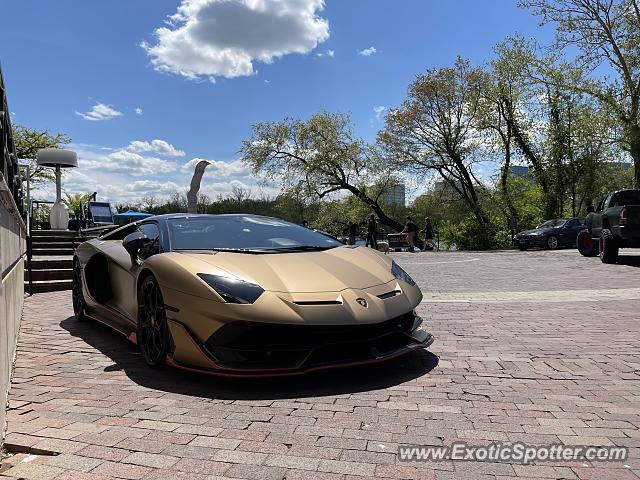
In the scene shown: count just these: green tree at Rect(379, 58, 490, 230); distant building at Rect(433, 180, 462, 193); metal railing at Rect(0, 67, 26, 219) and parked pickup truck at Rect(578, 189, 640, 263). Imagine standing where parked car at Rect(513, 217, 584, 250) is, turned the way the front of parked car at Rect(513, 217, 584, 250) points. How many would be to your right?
2

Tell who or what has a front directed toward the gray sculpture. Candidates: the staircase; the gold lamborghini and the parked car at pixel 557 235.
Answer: the parked car

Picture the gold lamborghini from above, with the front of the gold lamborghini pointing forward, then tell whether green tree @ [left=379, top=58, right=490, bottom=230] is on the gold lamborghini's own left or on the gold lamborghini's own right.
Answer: on the gold lamborghini's own left

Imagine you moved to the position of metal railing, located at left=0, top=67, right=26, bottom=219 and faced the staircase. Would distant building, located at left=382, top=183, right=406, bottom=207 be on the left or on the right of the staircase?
right

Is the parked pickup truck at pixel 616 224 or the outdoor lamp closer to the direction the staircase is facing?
the parked pickup truck

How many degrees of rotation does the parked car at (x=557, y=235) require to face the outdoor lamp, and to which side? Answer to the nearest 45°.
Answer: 0° — it already faces it

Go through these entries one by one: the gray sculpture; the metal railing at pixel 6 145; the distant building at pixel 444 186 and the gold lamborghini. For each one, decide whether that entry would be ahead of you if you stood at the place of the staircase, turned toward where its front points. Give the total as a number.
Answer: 2

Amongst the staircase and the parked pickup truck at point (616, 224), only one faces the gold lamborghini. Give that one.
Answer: the staircase
